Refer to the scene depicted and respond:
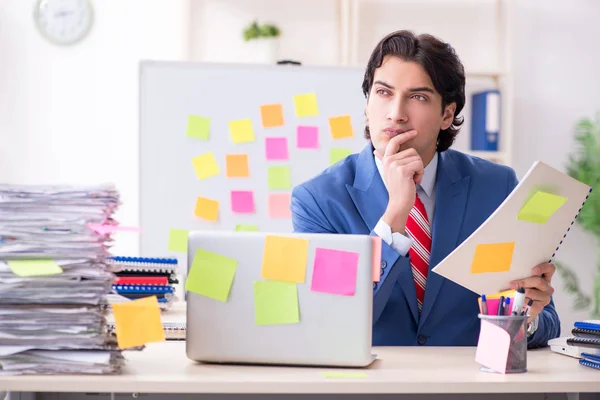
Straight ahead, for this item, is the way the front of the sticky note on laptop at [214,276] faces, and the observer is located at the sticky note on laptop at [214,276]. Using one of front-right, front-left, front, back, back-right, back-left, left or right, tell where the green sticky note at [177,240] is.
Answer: back

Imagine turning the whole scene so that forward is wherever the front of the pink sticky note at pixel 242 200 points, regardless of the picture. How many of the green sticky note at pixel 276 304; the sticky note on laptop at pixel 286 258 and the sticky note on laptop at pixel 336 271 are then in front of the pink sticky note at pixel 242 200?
3

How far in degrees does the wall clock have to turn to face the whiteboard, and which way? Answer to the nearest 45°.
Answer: approximately 45° to its left

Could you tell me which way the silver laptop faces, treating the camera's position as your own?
facing away from the viewer

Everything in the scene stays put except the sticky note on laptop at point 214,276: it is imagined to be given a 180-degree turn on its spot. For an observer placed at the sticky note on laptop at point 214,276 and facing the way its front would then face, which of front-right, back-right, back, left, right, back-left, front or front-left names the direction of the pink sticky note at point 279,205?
front

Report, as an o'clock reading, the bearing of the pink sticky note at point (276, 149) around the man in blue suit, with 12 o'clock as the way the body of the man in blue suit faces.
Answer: The pink sticky note is roughly at 5 o'clock from the man in blue suit.
